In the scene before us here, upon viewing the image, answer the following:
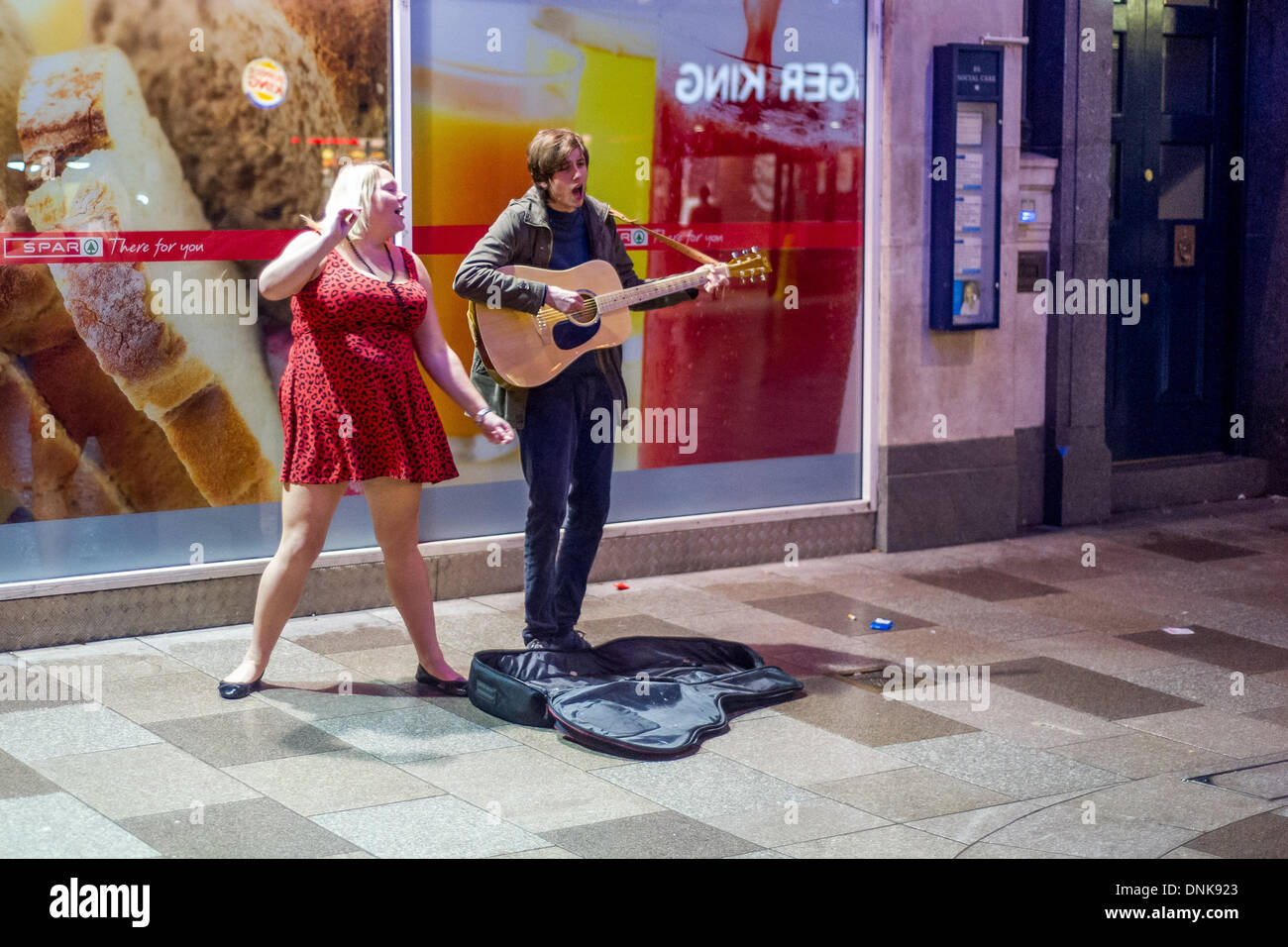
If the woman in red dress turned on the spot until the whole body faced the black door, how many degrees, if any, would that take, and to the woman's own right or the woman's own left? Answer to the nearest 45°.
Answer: approximately 90° to the woman's own left

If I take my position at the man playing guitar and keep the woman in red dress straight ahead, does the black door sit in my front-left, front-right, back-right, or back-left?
back-right

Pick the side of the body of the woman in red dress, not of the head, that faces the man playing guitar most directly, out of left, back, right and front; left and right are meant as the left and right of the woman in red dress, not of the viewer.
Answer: left

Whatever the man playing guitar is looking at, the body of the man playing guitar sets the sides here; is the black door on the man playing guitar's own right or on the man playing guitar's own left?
on the man playing guitar's own left

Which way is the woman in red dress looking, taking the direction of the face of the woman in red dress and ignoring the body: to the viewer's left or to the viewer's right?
to the viewer's right

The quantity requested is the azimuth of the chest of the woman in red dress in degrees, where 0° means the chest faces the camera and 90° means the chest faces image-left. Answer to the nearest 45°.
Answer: approximately 315°

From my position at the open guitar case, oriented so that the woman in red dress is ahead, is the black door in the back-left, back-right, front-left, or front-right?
back-right

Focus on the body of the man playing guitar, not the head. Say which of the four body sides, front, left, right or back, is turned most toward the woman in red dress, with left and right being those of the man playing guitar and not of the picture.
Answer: right
